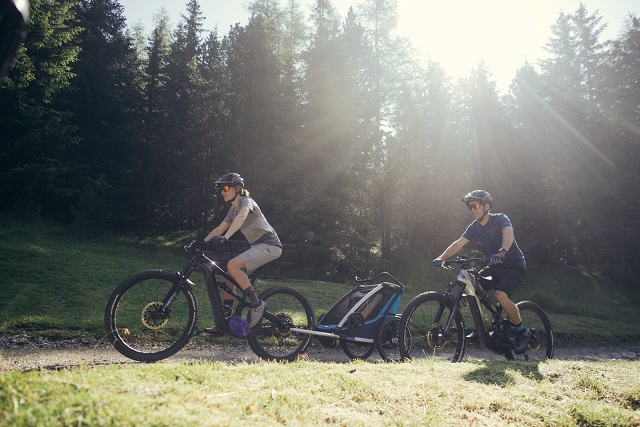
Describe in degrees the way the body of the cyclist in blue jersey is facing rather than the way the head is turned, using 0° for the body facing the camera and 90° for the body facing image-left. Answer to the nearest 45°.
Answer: approximately 45°

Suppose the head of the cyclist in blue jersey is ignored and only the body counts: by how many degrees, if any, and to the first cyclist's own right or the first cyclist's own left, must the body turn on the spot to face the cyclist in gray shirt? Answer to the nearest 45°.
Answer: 0° — they already face them

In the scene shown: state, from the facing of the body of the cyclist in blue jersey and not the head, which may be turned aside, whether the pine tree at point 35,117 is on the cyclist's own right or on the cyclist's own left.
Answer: on the cyclist's own right
